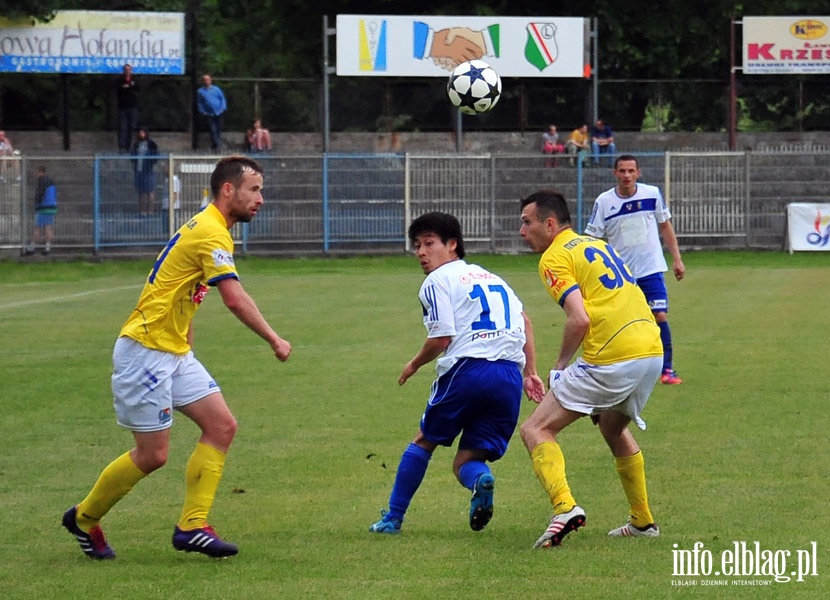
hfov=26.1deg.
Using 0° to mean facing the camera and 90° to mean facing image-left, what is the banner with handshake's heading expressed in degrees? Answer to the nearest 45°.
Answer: approximately 0°

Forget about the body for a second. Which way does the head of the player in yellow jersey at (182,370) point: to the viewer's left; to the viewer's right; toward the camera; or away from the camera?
to the viewer's right

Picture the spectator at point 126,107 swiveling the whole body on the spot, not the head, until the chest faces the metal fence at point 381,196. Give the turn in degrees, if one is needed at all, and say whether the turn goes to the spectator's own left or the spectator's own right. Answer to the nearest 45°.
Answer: approximately 45° to the spectator's own left

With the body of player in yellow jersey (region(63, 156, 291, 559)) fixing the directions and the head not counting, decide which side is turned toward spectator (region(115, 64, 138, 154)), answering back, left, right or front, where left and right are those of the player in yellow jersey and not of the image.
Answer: left

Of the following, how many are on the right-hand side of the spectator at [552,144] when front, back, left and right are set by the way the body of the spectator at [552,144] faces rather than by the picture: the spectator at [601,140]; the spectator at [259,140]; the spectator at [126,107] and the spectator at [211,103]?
3

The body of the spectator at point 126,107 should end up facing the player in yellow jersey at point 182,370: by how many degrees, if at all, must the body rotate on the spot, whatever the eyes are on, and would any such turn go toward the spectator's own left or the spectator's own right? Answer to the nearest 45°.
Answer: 0° — they already face them

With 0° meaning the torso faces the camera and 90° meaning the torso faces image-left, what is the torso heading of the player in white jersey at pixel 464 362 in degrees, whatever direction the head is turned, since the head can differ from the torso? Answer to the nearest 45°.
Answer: approximately 135°

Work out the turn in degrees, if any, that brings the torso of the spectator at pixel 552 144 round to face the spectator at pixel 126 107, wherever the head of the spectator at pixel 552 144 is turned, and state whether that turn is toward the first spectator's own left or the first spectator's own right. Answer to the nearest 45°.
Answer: approximately 90° to the first spectator's own right

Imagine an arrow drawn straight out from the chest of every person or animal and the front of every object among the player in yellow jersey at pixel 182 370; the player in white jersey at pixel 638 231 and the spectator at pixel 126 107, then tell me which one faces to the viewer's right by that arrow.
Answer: the player in yellow jersey

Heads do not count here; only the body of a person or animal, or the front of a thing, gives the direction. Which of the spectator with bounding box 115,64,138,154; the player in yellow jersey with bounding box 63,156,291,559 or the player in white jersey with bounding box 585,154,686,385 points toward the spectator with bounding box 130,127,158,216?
the spectator with bounding box 115,64,138,154
